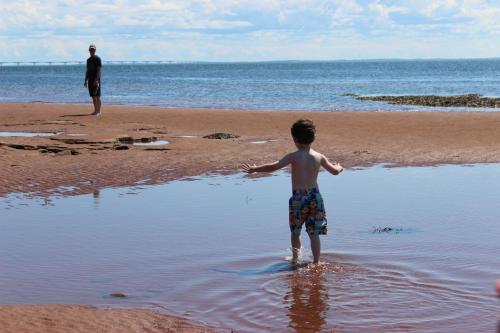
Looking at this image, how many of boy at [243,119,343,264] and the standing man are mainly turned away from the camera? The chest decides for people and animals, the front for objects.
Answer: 1

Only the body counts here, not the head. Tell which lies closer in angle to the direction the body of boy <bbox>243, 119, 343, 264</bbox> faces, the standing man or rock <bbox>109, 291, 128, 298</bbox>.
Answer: the standing man

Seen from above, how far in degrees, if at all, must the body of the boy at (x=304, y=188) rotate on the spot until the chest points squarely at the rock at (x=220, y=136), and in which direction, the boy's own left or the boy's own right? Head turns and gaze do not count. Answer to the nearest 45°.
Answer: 0° — they already face it

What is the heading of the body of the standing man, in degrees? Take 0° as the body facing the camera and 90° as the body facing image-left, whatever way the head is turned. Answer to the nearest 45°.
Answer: approximately 45°

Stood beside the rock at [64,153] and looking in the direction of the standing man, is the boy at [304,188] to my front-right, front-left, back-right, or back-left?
back-right

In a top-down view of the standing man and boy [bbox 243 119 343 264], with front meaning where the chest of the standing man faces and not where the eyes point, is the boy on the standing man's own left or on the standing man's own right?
on the standing man's own left

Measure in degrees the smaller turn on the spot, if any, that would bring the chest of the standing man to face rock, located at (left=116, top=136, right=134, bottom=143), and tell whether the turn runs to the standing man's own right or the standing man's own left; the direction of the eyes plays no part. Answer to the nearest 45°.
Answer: approximately 45° to the standing man's own left

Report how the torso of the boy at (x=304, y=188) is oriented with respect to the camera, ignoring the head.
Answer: away from the camera

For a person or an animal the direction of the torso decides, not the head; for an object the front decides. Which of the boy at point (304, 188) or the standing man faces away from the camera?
the boy

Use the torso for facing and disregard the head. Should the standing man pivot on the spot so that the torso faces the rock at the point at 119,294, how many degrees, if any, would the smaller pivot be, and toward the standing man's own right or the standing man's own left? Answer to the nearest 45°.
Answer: approximately 45° to the standing man's own left
